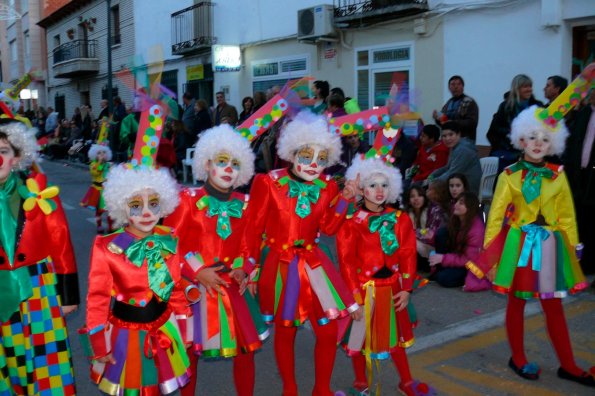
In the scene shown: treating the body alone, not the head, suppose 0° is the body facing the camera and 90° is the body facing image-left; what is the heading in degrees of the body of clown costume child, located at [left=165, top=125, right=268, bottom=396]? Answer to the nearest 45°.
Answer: approximately 0°

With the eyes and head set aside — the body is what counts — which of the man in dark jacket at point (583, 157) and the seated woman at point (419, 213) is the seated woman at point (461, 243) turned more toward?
the seated woman

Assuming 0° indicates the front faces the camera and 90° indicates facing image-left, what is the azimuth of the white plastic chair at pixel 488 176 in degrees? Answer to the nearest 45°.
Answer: approximately 45°

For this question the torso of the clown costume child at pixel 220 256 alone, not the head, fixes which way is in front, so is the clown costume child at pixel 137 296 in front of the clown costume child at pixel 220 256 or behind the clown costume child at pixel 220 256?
in front

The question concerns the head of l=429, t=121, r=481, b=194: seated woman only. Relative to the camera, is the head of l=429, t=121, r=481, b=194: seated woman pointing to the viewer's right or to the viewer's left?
to the viewer's left
